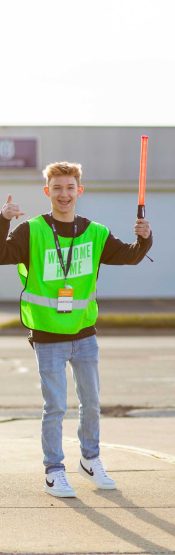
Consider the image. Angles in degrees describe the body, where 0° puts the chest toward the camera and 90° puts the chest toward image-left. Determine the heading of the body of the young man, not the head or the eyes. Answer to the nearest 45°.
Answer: approximately 0°
